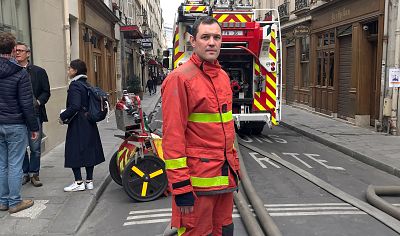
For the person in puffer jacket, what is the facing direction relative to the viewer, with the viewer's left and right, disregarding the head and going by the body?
facing away from the viewer and to the right of the viewer

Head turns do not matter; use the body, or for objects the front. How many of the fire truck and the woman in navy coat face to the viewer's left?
1

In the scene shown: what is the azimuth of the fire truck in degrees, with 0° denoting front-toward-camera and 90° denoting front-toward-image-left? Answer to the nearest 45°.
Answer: approximately 180°

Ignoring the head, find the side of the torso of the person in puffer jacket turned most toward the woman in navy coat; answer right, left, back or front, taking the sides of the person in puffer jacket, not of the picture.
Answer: front

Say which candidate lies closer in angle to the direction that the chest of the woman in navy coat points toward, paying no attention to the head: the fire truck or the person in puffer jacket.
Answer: the person in puffer jacket

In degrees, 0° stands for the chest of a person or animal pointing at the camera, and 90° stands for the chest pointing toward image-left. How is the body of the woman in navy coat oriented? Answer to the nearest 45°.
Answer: approximately 90°

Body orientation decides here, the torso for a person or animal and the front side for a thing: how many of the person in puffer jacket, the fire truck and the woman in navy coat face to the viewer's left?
1

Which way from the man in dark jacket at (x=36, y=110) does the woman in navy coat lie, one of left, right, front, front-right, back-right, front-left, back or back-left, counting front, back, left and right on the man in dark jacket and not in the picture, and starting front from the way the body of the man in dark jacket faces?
left

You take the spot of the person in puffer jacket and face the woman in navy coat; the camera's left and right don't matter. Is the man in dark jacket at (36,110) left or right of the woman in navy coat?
left

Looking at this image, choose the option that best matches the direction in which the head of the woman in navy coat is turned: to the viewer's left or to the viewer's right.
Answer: to the viewer's left

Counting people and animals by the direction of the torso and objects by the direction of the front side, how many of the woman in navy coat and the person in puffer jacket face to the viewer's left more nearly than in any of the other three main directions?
1

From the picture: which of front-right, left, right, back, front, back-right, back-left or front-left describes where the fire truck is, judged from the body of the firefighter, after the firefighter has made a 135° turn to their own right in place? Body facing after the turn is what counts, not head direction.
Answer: right
